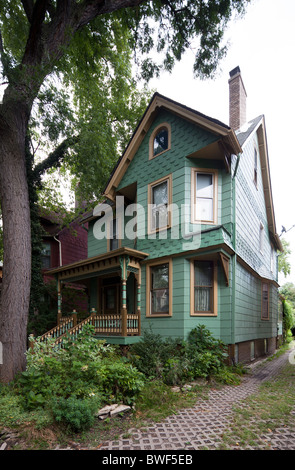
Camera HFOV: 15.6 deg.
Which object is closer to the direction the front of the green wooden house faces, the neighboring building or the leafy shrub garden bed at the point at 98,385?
the leafy shrub garden bed

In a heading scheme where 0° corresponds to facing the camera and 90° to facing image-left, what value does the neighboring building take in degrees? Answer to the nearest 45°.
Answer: approximately 45°

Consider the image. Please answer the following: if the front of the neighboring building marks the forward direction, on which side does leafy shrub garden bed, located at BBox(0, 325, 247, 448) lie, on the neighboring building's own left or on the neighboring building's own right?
on the neighboring building's own left

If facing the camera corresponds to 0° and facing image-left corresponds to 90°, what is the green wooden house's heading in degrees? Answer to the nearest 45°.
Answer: approximately 45°
